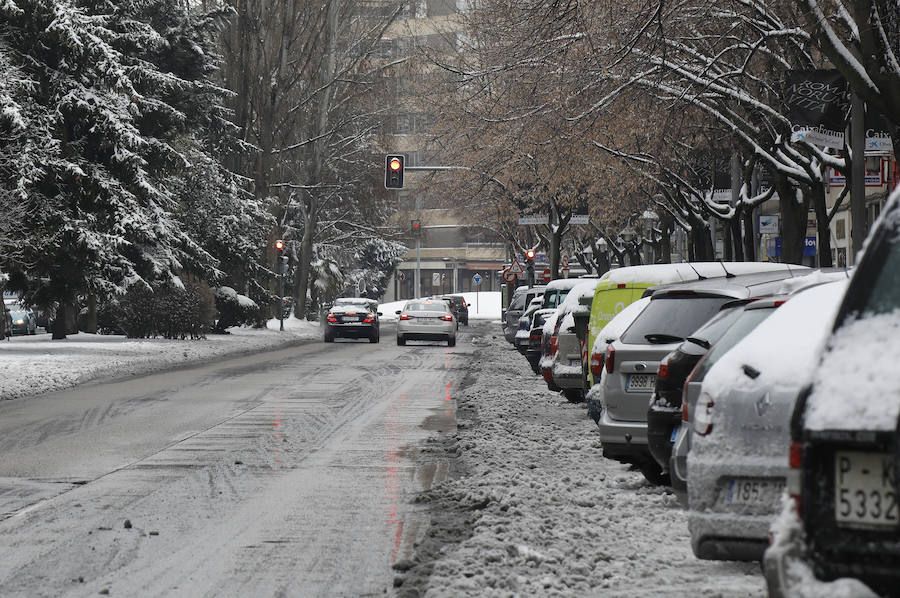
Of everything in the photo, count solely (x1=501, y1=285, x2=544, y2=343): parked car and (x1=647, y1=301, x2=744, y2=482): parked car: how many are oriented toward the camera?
0

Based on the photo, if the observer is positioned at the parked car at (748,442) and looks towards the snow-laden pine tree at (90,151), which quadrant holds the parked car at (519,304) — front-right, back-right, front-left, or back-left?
front-right

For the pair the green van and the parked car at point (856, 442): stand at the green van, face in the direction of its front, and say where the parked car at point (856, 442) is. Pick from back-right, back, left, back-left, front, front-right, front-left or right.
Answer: back-right

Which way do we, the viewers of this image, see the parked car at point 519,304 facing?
facing away from the viewer and to the right of the viewer

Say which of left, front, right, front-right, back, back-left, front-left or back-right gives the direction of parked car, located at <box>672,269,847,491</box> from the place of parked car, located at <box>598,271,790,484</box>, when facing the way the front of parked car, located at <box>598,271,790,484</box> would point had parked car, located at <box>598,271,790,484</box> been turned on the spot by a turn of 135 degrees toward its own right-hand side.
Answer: front

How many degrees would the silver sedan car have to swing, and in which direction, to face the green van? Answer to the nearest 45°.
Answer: approximately 180°

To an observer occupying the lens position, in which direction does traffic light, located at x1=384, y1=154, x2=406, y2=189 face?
facing the viewer

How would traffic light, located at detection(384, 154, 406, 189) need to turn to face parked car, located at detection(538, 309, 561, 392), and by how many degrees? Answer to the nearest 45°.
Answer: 0° — it already faces it

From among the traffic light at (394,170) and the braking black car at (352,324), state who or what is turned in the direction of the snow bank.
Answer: the traffic light

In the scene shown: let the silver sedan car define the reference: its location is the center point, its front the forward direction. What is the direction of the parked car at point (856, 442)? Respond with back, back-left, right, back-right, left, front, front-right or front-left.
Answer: back

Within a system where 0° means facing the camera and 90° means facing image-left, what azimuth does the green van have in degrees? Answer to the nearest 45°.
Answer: approximately 225°

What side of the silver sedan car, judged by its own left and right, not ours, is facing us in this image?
back

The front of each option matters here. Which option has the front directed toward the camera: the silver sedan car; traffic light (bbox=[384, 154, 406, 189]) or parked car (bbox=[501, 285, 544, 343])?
the traffic light

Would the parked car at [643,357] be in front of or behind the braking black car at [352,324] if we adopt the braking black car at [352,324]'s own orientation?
behind

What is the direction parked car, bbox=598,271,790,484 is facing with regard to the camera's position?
facing away from the viewer and to the right of the viewer

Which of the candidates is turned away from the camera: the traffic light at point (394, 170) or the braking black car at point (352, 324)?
the braking black car

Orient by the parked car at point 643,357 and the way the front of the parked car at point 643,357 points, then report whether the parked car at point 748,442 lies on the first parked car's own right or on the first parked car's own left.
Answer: on the first parked car's own right
